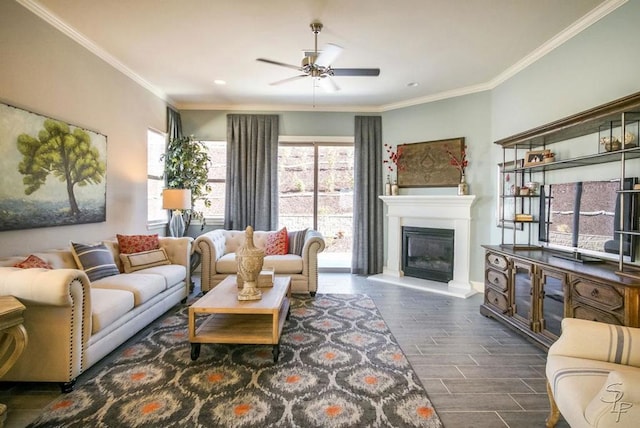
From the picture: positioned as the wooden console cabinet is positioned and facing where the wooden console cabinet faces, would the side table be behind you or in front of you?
in front

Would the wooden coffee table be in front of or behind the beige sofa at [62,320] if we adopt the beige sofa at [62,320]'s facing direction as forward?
in front

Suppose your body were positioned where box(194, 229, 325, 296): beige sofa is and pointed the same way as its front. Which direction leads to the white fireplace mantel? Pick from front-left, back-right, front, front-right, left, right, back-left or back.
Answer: left

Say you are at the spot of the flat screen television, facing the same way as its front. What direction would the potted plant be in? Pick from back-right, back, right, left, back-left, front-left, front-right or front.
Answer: front-right

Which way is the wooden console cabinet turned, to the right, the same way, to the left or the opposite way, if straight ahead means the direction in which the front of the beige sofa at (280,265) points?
to the right

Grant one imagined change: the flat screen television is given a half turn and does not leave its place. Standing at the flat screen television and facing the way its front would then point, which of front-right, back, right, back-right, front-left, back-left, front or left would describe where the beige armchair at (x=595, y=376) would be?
back-right

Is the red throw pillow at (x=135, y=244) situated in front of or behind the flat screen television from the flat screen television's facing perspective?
in front

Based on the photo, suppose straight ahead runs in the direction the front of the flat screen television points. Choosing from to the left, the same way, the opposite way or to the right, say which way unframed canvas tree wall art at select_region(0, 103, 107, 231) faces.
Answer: the opposite way

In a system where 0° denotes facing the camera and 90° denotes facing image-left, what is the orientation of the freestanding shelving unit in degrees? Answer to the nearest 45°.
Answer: approximately 45°

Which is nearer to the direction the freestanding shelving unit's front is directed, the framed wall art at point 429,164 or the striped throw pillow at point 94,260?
the striped throw pillow

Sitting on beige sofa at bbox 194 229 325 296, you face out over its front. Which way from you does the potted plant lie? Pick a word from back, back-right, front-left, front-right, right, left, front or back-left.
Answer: back-right

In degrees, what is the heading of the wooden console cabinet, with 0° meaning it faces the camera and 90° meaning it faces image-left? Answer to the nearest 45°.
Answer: approximately 45°
